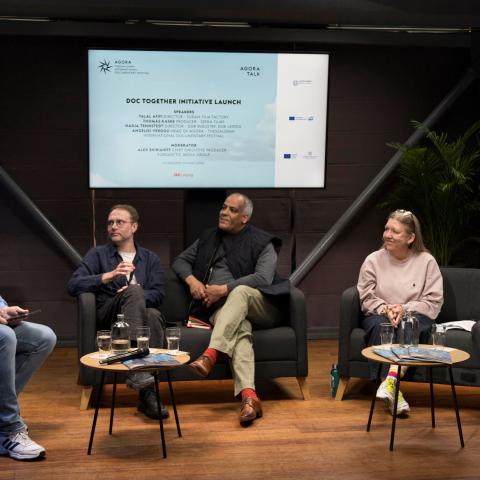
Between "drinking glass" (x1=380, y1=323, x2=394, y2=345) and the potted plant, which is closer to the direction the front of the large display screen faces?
the drinking glass

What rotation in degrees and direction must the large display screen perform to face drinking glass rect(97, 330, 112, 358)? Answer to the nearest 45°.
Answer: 0° — it already faces it

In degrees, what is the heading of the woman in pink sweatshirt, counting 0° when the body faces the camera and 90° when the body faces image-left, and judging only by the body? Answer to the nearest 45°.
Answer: approximately 0°

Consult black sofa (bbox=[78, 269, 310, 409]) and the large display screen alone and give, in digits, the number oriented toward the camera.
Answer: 2

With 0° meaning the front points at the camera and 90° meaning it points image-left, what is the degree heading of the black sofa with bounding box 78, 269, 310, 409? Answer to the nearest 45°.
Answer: approximately 0°

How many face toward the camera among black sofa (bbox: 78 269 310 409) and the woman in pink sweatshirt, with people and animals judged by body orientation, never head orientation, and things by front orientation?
2
